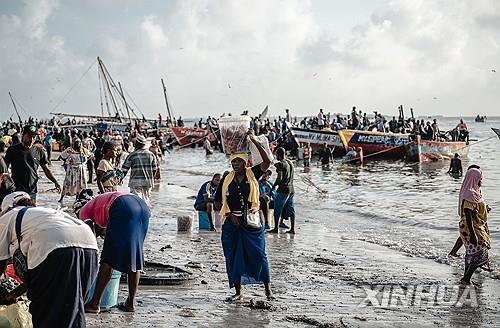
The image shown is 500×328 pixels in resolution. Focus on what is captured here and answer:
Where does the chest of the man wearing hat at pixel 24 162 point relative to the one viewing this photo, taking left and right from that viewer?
facing the viewer

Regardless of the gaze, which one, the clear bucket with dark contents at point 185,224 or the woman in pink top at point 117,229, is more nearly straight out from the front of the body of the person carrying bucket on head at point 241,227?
the woman in pink top

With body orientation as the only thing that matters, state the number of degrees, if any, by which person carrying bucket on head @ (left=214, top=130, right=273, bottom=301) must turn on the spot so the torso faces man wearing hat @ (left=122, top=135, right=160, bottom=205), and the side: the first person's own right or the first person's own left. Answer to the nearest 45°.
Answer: approximately 135° to the first person's own right

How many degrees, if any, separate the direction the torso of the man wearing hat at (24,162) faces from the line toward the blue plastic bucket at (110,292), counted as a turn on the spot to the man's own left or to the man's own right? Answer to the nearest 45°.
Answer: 0° — they already face it

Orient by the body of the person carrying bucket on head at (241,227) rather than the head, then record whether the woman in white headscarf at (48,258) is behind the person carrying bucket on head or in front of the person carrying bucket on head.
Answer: in front

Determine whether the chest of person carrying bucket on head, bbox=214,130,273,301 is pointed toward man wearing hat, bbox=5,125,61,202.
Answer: no

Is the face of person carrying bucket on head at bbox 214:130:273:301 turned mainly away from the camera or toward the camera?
toward the camera

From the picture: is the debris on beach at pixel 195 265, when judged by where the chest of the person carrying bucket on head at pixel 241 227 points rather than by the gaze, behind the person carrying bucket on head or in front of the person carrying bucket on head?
behind

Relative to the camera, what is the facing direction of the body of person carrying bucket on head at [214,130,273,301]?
toward the camera

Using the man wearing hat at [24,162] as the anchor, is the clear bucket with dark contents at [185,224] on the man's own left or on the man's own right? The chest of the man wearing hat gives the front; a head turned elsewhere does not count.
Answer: on the man's own left

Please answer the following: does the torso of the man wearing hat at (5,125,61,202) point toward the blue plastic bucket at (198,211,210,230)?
no

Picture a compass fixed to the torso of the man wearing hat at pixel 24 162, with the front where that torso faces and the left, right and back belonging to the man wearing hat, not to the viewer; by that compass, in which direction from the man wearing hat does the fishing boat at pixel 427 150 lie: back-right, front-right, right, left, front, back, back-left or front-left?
back-left

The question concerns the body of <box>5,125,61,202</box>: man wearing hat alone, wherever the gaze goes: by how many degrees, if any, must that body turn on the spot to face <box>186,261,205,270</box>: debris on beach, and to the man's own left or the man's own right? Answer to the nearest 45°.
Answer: approximately 45° to the man's own left

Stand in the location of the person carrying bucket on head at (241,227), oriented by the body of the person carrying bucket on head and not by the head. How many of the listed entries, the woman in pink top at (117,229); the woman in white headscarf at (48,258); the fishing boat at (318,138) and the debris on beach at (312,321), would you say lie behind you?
1

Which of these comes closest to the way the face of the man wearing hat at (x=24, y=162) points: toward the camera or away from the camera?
toward the camera

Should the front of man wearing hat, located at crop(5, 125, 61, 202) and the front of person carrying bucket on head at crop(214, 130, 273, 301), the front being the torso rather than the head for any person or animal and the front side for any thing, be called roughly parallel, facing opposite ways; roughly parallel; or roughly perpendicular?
roughly parallel
